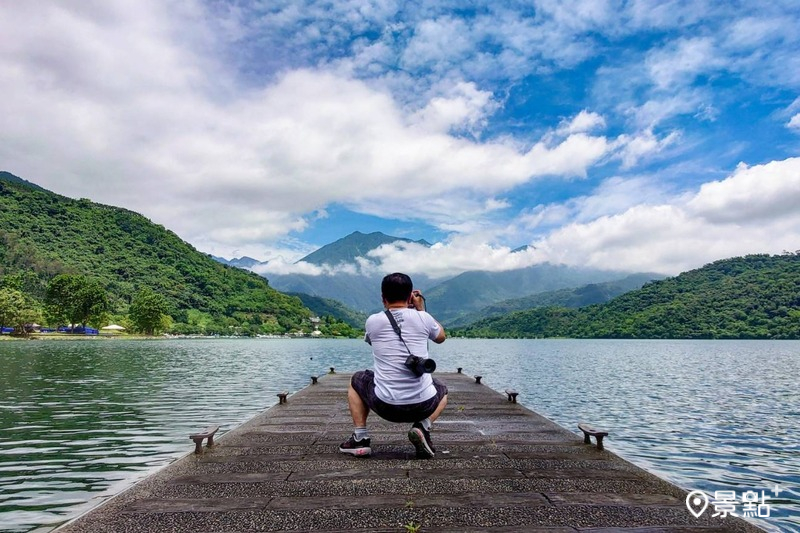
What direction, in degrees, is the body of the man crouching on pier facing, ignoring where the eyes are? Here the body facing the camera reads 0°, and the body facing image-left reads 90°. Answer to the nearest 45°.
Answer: approximately 180°

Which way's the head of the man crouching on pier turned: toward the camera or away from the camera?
away from the camera
